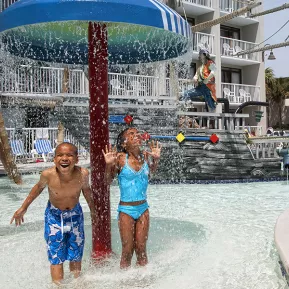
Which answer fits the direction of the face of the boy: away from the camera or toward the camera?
toward the camera

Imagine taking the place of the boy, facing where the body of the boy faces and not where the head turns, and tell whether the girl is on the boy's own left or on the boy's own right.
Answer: on the boy's own left

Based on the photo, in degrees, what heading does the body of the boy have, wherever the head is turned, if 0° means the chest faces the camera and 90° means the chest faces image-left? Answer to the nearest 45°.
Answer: approximately 0°
